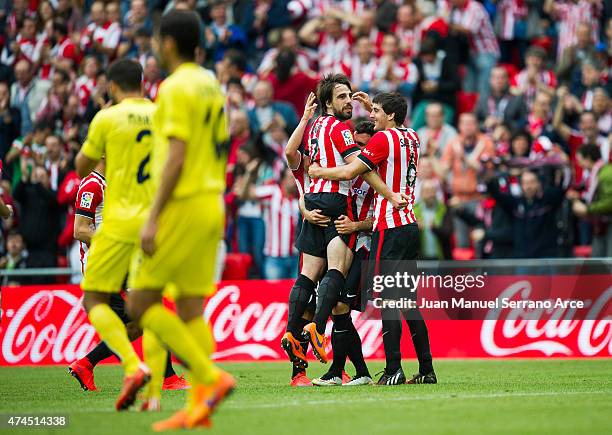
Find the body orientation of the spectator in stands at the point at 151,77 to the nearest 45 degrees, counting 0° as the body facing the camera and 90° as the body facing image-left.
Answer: approximately 0°

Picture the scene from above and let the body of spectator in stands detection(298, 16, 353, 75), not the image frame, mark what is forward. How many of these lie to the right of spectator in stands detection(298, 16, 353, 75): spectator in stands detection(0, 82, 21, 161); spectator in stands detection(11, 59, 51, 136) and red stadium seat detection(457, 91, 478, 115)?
2

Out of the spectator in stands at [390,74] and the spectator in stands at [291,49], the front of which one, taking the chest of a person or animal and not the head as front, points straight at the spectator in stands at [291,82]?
the spectator in stands at [291,49]

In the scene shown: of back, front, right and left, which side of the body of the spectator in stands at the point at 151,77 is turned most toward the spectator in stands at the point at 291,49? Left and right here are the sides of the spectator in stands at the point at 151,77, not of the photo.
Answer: left

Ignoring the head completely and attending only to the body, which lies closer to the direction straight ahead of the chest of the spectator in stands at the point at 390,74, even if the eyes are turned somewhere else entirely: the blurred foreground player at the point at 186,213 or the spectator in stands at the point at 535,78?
the blurred foreground player

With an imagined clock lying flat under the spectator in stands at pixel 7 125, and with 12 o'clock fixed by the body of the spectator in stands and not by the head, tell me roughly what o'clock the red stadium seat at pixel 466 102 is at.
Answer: The red stadium seat is roughly at 10 o'clock from the spectator in stands.

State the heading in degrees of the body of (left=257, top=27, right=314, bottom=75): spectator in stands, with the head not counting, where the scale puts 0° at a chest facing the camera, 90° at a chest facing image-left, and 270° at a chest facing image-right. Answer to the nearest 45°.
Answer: approximately 0°

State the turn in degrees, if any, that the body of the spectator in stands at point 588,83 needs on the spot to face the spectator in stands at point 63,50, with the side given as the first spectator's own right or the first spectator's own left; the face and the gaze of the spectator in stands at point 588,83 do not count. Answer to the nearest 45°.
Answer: approximately 45° to the first spectator's own right
